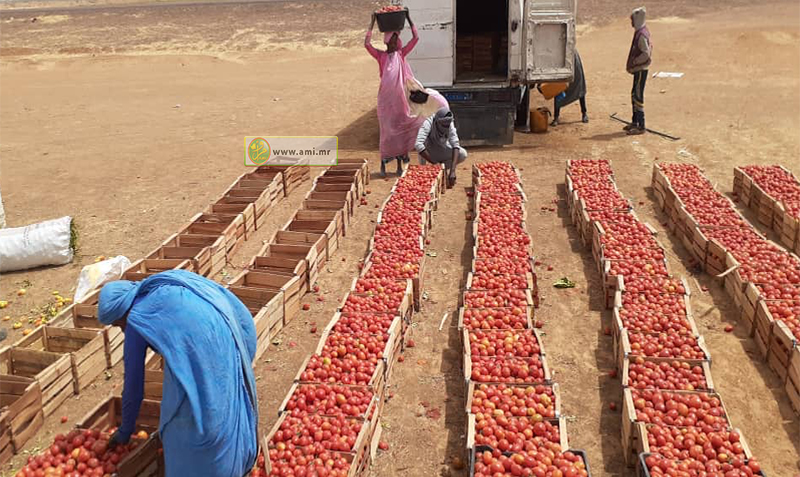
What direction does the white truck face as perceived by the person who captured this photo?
facing away from the viewer

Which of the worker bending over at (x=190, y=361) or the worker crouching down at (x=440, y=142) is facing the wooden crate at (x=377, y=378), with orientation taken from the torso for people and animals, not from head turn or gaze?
the worker crouching down at (x=440, y=142)

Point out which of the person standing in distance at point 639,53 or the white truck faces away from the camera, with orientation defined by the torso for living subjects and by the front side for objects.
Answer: the white truck

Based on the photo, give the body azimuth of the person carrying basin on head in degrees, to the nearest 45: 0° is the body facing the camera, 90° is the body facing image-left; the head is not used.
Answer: approximately 0°

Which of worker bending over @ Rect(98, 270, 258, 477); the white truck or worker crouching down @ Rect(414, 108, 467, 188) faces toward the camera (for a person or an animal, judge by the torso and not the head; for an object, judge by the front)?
worker crouching down @ Rect(414, 108, 467, 188)

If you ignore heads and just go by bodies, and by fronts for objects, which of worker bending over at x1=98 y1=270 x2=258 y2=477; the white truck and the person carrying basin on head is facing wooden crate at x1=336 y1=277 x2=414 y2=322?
the person carrying basin on head

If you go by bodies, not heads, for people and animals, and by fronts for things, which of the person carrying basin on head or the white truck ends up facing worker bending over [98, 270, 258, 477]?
the person carrying basin on head

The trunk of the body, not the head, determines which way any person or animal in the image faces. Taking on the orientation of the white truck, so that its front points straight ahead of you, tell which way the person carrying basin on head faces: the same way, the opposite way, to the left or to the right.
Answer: the opposite way

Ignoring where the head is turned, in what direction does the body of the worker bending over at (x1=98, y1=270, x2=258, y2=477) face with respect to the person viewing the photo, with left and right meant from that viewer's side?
facing to the left of the viewer

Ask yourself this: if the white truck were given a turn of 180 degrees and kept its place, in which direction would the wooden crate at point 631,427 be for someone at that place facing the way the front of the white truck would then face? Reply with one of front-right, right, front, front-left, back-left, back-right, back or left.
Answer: front
